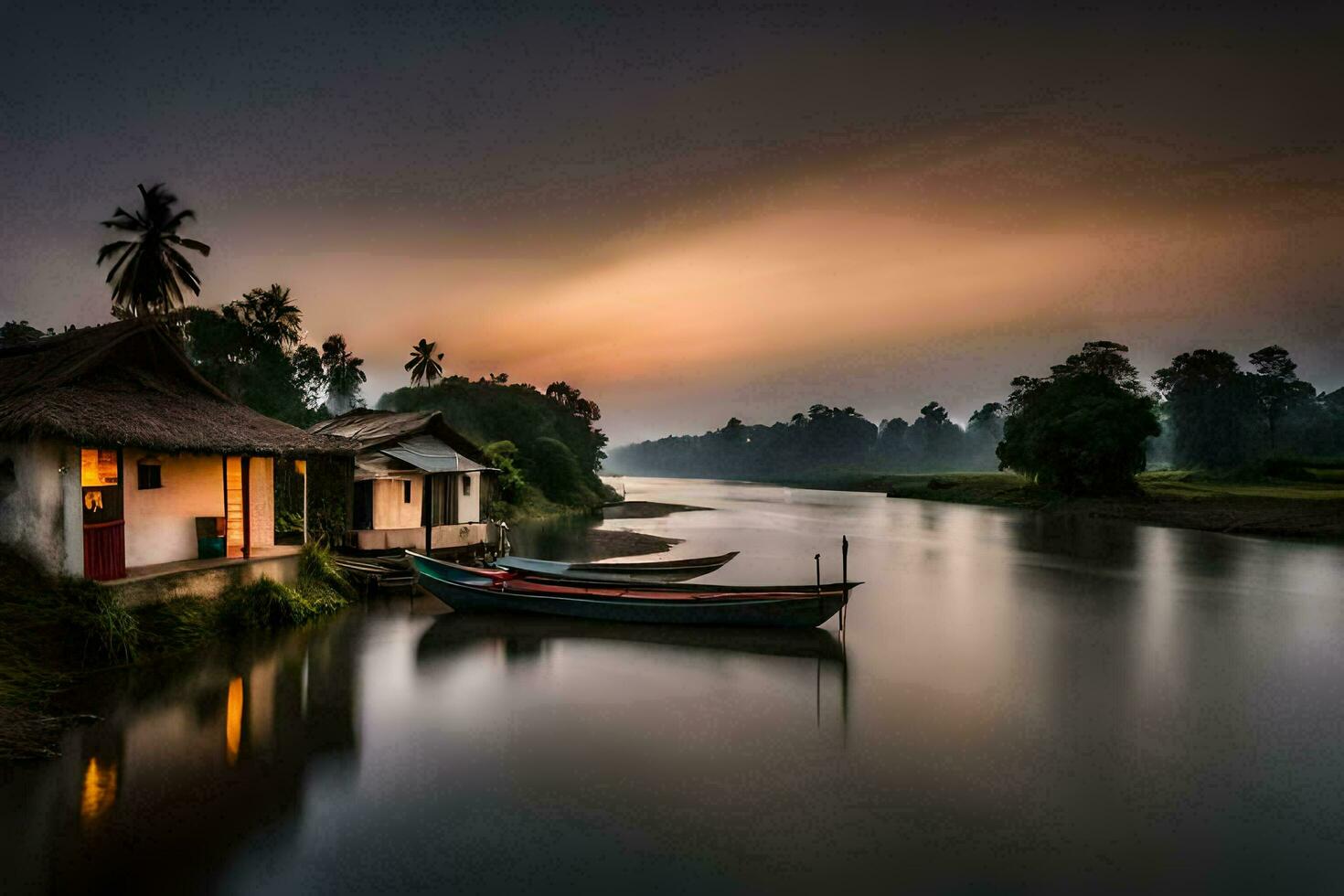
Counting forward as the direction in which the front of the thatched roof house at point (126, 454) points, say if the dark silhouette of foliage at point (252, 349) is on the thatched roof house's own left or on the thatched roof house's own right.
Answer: on the thatched roof house's own left

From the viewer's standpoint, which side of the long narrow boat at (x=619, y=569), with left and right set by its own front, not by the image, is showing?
right

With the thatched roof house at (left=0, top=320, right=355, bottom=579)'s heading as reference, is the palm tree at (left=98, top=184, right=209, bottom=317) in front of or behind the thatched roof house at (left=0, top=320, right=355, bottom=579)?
behind

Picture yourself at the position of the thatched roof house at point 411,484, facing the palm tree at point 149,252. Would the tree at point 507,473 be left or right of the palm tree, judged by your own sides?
right

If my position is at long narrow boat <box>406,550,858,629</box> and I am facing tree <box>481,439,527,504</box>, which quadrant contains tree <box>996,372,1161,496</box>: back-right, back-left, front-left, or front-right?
front-right

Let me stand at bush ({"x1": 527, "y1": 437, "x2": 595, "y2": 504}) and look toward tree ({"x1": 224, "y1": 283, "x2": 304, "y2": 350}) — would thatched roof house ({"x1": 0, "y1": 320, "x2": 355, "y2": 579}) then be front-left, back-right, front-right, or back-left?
front-left

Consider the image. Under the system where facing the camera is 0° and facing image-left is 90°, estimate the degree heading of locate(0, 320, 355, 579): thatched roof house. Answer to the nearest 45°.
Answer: approximately 315°
